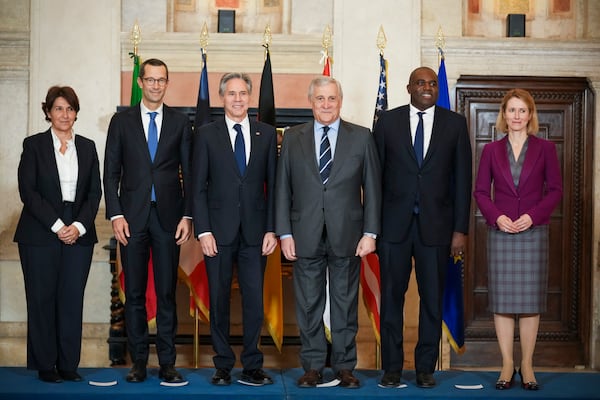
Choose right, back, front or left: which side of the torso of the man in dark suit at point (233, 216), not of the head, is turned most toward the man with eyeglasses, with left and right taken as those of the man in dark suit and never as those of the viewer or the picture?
right

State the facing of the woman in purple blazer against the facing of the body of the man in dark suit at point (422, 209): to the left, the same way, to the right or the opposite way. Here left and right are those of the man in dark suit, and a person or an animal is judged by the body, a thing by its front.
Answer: the same way

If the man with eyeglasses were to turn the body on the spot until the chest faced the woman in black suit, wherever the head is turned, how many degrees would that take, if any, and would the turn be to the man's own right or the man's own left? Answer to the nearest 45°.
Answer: approximately 90° to the man's own right

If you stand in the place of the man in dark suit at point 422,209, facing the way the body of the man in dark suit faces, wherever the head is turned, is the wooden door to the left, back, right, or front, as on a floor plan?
back

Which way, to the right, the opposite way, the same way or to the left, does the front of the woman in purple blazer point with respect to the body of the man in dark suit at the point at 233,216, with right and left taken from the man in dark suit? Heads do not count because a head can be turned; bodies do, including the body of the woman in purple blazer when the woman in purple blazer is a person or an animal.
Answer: the same way

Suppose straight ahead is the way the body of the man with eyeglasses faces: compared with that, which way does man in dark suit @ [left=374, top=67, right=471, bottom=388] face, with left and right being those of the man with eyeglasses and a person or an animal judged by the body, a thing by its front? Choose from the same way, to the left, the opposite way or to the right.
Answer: the same way

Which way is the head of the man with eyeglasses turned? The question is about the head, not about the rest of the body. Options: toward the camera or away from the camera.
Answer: toward the camera

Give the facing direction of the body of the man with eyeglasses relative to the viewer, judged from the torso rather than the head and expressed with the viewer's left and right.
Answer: facing the viewer

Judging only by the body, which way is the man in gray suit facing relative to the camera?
toward the camera

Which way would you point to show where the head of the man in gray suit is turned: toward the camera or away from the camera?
toward the camera

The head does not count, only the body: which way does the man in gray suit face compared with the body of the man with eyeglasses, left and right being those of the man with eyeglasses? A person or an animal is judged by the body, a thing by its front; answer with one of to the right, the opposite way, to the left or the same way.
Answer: the same way

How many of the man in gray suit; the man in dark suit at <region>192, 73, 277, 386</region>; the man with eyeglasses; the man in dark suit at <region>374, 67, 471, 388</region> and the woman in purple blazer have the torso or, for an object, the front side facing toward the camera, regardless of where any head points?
5

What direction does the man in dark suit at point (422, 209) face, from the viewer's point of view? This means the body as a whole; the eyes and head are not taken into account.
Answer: toward the camera
